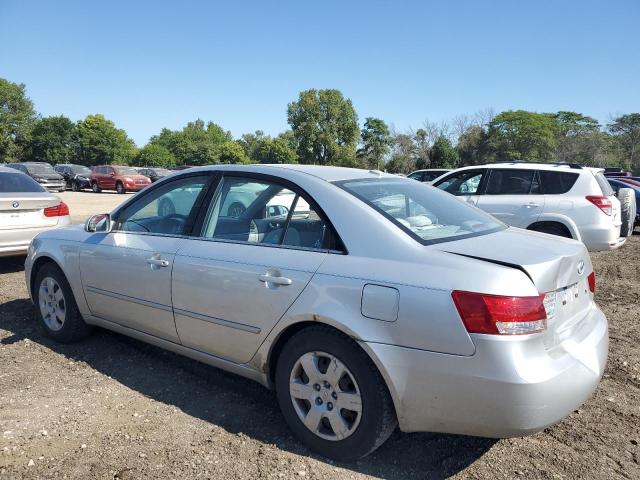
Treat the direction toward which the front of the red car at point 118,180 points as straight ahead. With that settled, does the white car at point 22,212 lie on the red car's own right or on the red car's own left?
on the red car's own right

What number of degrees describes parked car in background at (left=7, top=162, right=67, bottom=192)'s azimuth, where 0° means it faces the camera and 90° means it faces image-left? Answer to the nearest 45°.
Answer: approximately 315°

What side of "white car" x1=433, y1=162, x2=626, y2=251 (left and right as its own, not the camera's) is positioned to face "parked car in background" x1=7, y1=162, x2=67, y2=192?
front

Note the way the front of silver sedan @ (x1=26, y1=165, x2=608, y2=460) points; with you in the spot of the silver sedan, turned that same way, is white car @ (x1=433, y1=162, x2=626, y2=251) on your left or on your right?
on your right

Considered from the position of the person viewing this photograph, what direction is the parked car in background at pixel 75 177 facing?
facing the viewer and to the right of the viewer

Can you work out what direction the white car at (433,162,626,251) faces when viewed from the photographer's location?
facing away from the viewer and to the left of the viewer

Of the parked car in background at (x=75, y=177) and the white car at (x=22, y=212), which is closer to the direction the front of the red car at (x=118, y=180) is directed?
the white car

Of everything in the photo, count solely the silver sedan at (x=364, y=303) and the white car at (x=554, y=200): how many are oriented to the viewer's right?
0

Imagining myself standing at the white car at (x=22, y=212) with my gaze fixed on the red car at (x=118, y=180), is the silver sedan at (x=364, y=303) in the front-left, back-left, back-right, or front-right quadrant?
back-right

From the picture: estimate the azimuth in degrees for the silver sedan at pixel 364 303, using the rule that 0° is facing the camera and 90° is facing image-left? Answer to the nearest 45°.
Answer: approximately 135°

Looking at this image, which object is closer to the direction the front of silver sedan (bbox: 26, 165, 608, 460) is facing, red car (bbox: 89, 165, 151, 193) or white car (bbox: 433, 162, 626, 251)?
the red car

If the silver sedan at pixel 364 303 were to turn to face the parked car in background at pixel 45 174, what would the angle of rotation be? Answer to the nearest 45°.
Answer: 0° — it already faces it

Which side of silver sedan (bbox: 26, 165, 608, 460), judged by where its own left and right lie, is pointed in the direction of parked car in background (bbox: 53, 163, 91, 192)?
front
